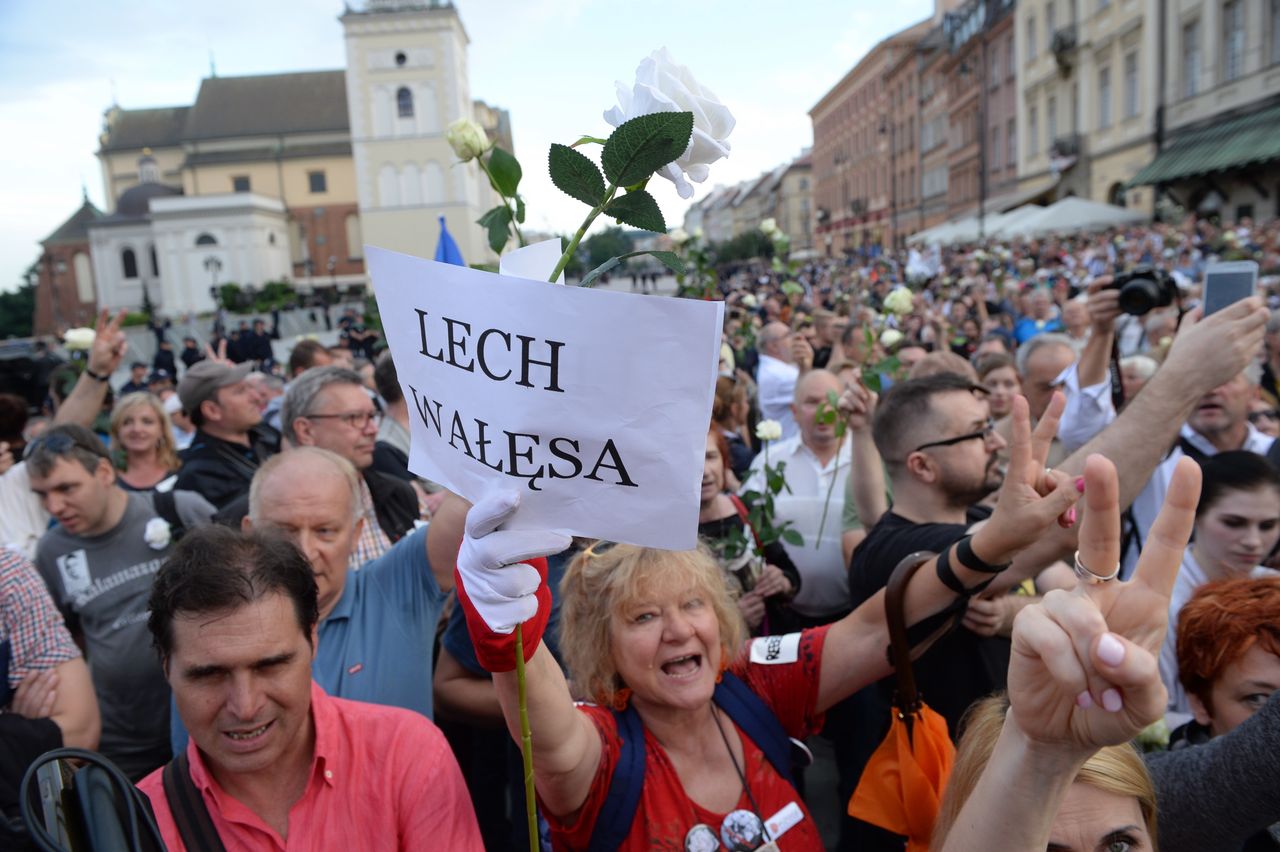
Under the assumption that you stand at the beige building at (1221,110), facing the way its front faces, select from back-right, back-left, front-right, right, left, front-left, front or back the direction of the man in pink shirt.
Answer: front-left

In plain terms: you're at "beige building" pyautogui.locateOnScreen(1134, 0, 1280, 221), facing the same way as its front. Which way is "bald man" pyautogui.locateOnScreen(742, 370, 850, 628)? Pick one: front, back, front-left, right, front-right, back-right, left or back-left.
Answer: front-left

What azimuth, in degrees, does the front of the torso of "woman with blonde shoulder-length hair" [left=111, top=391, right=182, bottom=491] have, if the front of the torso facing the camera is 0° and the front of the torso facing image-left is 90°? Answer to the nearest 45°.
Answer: approximately 0°

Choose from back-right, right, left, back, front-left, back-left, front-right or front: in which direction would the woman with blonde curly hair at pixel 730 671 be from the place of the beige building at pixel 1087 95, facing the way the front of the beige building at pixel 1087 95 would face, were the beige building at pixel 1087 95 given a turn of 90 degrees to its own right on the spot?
back-left

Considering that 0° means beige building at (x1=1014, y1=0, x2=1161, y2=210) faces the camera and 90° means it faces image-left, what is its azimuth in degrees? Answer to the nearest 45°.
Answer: approximately 45°
